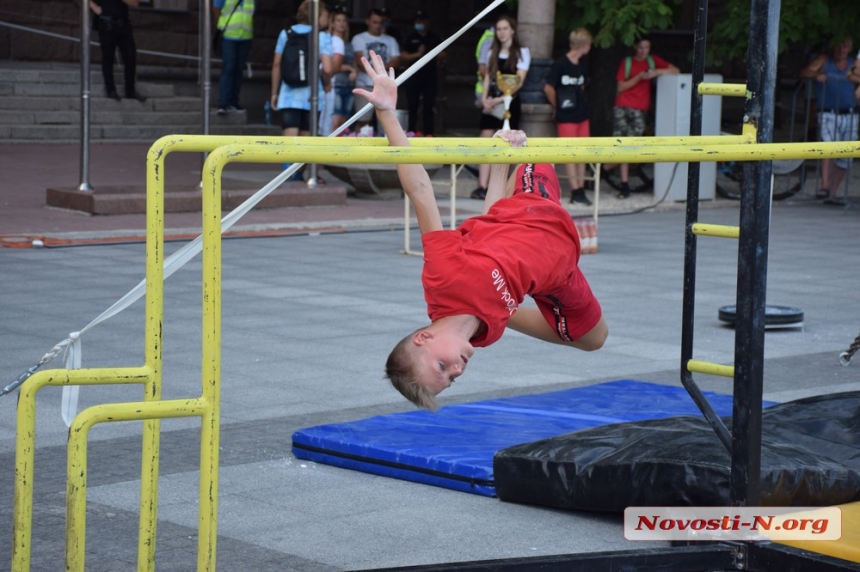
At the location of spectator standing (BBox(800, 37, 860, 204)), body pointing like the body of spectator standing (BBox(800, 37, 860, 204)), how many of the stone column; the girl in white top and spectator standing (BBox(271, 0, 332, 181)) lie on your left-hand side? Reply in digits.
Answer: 0

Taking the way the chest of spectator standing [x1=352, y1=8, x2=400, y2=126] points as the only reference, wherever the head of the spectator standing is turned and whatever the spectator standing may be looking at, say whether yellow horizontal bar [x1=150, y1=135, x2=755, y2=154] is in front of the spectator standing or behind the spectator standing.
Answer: in front

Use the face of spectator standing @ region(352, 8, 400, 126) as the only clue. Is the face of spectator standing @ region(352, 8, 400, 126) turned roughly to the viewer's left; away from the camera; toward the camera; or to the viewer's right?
toward the camera

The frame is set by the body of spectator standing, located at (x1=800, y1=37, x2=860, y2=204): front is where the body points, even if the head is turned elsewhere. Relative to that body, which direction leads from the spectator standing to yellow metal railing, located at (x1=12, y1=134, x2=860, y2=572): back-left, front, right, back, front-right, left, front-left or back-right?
front

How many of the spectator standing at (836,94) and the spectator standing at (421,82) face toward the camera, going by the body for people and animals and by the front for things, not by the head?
2

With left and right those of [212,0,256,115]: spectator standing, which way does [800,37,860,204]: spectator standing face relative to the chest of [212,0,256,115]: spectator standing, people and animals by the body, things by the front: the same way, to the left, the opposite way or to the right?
the same way

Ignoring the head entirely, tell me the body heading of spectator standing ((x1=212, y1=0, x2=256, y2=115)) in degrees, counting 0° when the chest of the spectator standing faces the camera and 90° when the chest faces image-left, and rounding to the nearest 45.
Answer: approximately 315°

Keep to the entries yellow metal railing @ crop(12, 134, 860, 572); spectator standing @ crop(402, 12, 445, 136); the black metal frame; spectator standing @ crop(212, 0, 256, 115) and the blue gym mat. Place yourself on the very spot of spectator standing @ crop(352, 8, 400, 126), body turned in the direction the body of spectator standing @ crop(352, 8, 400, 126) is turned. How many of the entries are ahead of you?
3

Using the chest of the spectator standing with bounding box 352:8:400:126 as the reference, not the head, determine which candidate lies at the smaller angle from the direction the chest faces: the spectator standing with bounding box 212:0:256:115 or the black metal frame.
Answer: the black metal frame

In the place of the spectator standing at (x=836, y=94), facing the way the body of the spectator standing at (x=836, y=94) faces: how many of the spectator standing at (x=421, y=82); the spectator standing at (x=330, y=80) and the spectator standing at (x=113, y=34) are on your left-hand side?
0

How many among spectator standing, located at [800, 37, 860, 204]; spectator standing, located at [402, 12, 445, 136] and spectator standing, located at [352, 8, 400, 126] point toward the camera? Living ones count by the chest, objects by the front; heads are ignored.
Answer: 3

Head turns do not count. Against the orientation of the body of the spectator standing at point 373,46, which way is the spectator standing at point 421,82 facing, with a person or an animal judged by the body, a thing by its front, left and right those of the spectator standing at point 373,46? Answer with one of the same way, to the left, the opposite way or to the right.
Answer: the same way

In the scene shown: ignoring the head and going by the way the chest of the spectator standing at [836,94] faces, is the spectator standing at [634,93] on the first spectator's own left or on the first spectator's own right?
on the first spectator's own right

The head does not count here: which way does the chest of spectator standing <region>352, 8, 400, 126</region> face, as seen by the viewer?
toward the camera

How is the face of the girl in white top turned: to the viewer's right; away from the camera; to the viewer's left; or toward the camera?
toward the camera

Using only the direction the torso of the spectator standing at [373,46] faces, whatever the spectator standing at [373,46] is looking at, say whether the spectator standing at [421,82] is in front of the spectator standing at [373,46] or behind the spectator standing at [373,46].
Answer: behind

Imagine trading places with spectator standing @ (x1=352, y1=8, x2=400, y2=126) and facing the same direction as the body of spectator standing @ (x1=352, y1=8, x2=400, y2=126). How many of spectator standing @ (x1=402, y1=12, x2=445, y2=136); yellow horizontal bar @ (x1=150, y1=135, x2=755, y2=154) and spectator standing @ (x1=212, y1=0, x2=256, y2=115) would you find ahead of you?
1
